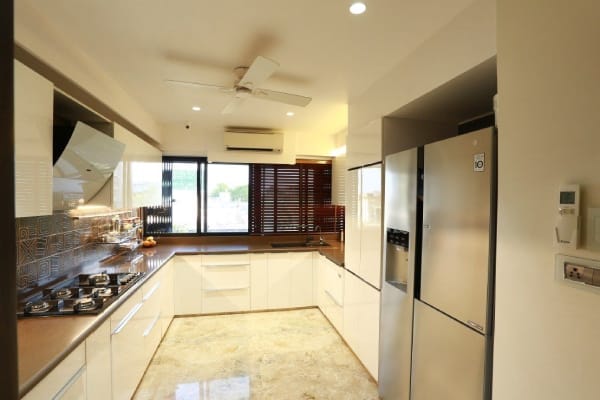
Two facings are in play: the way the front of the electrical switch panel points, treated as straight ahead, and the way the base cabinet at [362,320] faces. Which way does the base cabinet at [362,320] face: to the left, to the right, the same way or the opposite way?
the same way

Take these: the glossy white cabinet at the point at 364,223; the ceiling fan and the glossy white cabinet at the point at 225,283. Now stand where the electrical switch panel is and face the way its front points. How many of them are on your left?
0

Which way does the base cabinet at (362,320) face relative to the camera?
to the viewer's left

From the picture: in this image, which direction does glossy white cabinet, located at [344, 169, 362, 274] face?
to the viewer's left

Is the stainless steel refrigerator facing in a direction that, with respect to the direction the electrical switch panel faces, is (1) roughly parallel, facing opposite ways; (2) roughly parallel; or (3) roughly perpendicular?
roughly parallel

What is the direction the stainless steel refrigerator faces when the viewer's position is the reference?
facing the viewer and to the left of the viewer

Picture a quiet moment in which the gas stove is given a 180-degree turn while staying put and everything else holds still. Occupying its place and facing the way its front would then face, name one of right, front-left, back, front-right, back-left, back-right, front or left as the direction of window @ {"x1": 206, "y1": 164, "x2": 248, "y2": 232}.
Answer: back-right

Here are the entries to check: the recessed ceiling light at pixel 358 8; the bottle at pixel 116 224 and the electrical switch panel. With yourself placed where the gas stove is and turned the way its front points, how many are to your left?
1

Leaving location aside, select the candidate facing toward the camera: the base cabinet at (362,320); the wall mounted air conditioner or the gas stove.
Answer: the wall mounted air conditioner

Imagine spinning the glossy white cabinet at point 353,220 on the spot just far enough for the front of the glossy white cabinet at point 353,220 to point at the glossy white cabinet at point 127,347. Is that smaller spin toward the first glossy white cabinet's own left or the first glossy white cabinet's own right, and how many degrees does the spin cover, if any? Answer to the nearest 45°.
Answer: approximately 45° to the first glossy white cabinet's own left

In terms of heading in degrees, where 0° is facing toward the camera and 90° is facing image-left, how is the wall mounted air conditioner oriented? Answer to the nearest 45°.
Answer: approximately 0°

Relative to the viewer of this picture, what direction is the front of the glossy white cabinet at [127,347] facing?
facing to the right of the viewer

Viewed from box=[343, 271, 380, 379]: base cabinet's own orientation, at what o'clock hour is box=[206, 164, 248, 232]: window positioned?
The window is roughly at 1 o'clock from the base cabinet.

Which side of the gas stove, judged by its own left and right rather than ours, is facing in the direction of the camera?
right

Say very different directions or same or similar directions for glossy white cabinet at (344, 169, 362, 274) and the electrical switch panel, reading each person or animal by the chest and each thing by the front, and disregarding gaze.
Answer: same or similar directions

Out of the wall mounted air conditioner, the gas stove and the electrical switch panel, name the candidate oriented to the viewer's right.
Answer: the gas stove

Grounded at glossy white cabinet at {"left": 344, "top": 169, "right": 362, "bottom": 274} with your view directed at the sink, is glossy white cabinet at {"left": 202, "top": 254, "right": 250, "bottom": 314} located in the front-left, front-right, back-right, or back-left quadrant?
front-left
